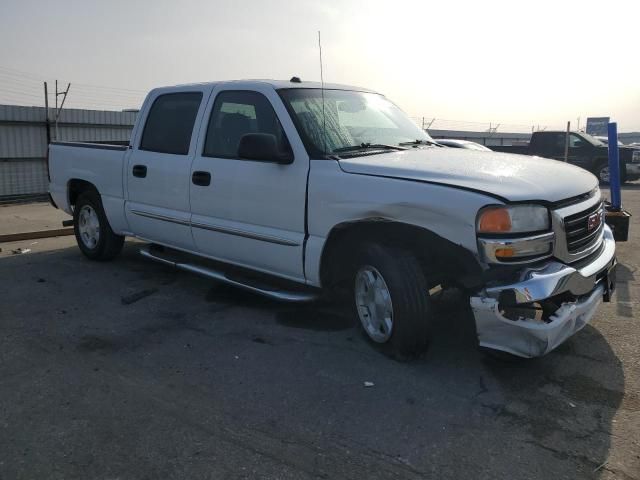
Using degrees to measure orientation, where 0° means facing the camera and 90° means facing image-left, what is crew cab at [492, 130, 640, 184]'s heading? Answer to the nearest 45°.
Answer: approximately 315°

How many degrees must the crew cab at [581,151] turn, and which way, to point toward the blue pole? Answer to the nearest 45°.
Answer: approximately 45° to its right

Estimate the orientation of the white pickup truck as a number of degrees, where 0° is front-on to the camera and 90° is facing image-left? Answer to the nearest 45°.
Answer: approximately 315°

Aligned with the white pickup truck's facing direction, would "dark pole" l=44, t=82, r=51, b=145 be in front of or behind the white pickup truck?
behind

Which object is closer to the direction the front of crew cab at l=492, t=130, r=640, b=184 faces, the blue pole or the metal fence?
the blue pole
